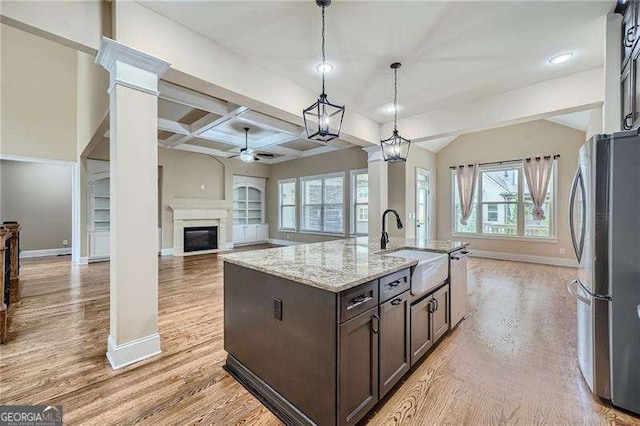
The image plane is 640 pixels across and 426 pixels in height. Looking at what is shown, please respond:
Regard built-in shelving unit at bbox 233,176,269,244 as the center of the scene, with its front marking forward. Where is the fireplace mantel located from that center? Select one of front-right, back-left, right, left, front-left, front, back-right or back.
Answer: right

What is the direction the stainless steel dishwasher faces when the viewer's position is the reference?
facing to the right of the viewer

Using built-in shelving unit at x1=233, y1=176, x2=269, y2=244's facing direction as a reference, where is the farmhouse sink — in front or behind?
in front

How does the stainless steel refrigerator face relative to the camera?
to the viewer's left

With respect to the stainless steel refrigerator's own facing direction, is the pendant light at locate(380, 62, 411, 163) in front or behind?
in front

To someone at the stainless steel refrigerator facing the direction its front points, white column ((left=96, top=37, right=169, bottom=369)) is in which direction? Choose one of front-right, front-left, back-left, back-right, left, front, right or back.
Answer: front-left

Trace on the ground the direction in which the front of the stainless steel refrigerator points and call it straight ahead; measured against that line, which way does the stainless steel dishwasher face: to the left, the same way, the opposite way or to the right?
the opposite way

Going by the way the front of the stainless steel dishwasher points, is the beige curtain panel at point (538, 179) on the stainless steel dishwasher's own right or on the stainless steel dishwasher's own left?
on the stainless steel dishwasher's own left

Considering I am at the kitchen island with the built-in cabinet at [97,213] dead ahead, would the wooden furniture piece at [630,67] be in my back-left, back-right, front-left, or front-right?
back-right

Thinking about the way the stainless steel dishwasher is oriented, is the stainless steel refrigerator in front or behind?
in front

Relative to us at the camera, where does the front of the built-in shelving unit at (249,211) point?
facing the viewer and to the right of the viewer

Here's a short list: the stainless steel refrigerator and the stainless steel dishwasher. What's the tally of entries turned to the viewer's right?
1
